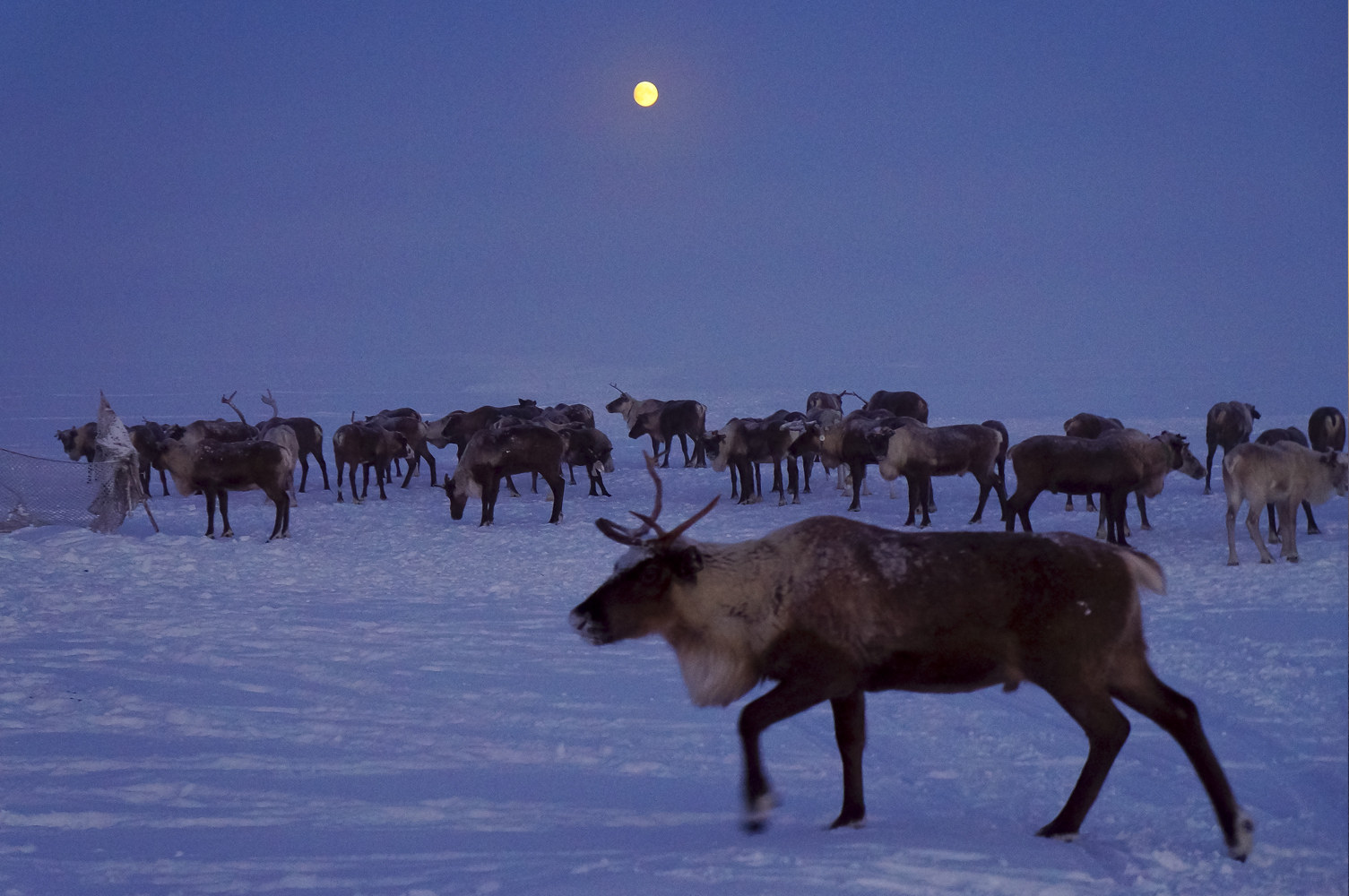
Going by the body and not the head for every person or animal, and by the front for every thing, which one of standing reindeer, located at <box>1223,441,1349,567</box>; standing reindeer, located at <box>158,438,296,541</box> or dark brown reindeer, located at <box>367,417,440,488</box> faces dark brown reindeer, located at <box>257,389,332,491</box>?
dark brown reindeer, located at <box>367,417,440,488</box>

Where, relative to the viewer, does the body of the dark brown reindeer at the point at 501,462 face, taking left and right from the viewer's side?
facing to the left of the viewer

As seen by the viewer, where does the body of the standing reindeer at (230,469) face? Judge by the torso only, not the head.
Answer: to the viewer's left

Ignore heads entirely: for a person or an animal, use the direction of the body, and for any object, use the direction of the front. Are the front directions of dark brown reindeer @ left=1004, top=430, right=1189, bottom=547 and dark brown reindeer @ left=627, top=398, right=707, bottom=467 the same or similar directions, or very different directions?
very different directions

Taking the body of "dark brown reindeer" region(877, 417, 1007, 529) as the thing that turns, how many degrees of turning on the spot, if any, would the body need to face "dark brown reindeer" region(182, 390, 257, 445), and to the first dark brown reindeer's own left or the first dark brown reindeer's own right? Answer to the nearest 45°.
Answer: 0° — it already faces it

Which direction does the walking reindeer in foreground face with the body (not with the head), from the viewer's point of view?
to the viewer's left

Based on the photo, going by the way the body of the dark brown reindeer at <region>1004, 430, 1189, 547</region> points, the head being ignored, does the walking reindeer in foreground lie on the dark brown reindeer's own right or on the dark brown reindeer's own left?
on the dark brown reindeer's own right

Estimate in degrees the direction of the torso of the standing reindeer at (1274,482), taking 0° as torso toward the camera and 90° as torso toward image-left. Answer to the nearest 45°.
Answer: approximately 270°

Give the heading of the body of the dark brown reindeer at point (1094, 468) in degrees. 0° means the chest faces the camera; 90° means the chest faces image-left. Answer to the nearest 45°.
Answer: approximately 270°

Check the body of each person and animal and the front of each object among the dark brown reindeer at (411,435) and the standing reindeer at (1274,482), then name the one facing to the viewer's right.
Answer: the standing reindeer

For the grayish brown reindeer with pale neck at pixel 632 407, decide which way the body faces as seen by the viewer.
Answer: to the viewer's left
